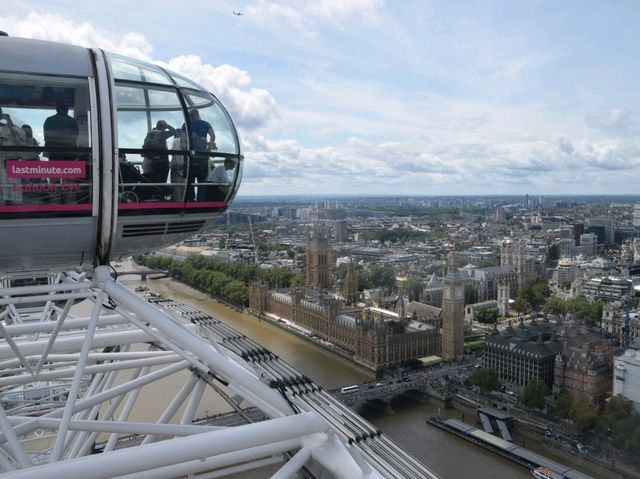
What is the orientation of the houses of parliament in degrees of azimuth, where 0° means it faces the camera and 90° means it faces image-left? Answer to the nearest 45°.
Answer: approximately 45°

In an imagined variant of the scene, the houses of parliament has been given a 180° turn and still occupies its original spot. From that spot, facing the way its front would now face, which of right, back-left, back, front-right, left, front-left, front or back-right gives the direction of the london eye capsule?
back-right

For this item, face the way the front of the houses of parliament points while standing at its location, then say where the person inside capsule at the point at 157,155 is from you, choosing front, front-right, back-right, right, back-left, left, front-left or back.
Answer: front-left

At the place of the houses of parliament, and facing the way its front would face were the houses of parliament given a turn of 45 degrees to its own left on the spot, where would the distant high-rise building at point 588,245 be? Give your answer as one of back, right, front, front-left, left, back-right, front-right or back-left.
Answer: back-left

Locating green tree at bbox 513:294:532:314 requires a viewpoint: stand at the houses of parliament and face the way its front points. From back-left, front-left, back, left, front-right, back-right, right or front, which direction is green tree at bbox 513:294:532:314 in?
back

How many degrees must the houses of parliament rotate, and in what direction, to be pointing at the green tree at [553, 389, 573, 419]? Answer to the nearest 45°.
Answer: approximately 90° to its left

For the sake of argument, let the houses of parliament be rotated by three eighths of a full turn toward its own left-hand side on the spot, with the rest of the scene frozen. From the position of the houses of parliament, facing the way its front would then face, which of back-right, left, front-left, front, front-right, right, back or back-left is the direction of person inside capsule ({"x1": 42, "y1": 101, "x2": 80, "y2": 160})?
right

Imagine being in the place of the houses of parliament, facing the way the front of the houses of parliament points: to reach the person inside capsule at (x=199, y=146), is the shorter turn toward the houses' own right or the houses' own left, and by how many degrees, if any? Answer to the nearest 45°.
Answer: approximately 45° to the houses' own left

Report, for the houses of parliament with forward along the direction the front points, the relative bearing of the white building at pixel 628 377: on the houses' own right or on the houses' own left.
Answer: on the houses' own left

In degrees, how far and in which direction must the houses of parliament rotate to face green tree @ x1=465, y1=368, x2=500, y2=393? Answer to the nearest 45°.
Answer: approximately 90° to its left

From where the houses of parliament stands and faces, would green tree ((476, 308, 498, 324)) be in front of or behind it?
behind

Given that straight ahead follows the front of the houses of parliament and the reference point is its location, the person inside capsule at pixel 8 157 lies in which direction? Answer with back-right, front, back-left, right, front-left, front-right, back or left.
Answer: front-left
